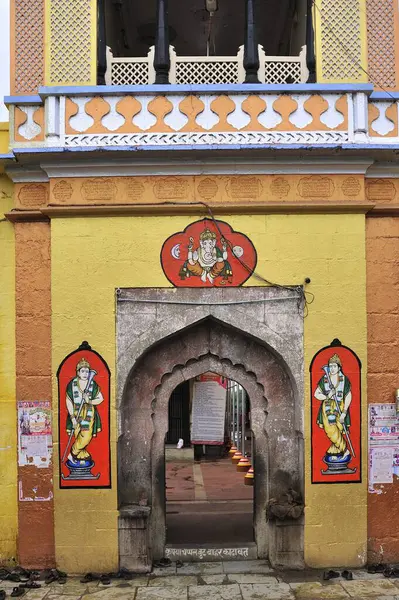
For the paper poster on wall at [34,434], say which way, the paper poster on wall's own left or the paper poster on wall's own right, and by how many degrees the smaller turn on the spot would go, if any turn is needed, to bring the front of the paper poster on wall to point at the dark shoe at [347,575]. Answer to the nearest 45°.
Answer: approximately 90° to the paper poster on wall's own left

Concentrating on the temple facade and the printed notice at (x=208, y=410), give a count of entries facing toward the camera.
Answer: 2

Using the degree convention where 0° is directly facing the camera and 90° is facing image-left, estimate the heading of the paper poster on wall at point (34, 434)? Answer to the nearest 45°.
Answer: approximately 0°

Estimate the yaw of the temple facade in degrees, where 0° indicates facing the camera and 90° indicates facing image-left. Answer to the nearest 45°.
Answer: approximately 0°

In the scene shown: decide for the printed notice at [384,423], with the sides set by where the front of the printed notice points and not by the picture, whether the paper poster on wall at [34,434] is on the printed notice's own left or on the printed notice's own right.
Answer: on the printed notice's own right

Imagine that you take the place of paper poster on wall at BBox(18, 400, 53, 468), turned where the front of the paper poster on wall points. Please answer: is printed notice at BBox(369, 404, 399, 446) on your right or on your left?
on your left
